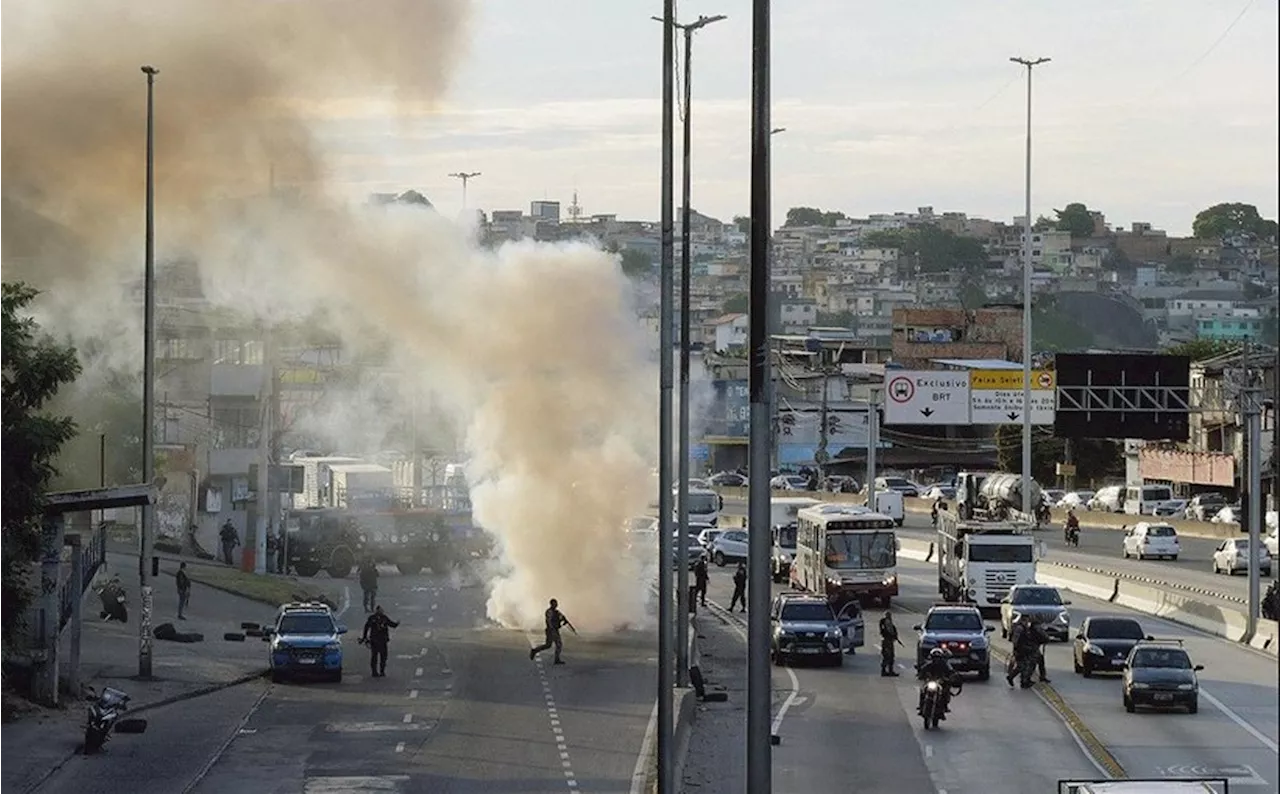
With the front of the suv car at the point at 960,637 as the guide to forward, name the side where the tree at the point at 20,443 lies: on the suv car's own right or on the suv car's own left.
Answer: on the suv car's own right

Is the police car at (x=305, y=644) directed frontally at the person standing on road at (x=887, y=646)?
no

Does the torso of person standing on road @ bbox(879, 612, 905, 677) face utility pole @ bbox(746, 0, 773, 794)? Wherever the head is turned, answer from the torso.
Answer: no

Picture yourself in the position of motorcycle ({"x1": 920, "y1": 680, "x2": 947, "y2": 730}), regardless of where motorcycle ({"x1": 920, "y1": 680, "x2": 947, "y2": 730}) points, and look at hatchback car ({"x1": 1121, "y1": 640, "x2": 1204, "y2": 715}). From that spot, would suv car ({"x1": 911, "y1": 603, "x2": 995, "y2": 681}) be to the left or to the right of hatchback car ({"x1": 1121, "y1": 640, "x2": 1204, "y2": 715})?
left

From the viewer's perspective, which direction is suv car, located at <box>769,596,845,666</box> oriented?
toward the camera

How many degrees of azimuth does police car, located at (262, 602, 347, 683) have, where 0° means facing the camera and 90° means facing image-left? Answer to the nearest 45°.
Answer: approximately 0°

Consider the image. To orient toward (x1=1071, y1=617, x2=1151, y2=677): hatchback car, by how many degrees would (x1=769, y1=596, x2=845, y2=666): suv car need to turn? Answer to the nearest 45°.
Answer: approximately 90° to its left

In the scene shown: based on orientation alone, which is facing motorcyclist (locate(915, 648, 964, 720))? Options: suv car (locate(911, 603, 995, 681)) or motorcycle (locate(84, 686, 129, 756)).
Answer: the suv car

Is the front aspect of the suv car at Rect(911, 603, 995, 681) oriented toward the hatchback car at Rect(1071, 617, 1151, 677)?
no

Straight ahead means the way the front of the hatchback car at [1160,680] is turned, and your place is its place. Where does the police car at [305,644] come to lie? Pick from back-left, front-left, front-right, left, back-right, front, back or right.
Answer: right

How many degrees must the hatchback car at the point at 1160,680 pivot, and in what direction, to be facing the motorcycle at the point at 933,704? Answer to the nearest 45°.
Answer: approximately 45° to its right
